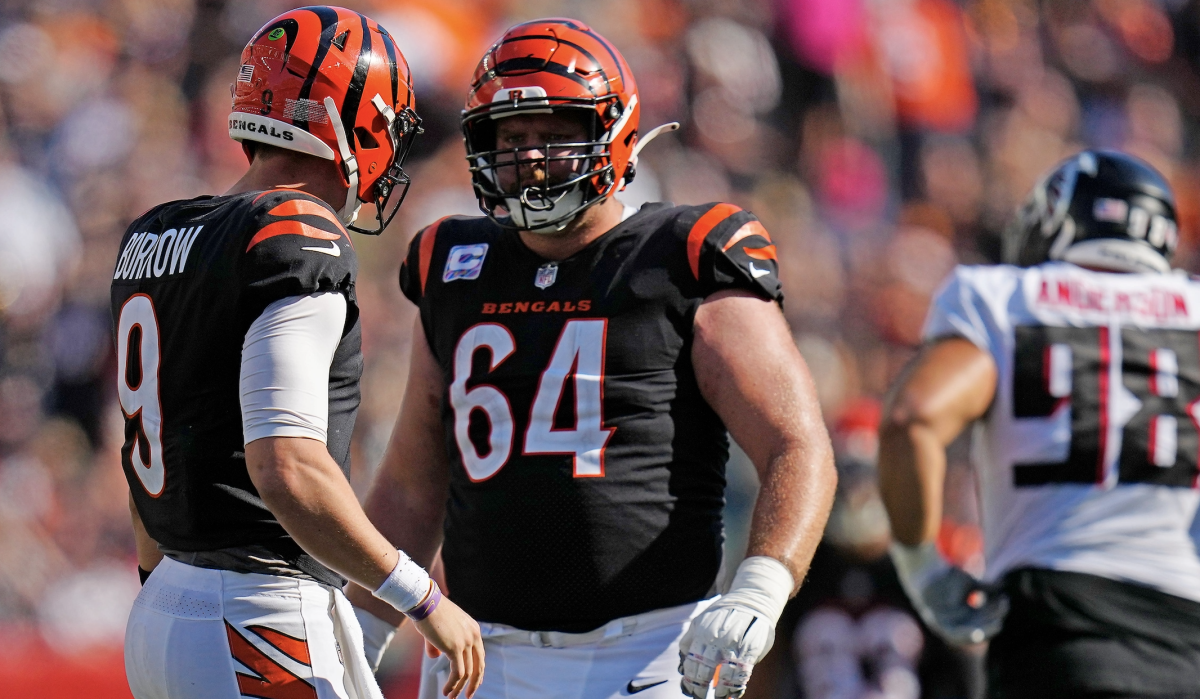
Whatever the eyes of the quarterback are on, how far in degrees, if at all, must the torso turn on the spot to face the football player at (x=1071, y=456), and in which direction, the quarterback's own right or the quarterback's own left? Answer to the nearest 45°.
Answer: approximately 45° to the quarterback's own right

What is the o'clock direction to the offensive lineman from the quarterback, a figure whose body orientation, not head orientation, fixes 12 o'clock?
The offensive lineman is roughly at 1 o'clock from the quarterback.

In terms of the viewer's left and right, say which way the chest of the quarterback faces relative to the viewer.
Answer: facing away from the viewer and to the right of the viewer
